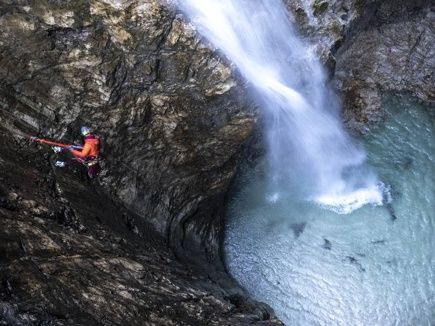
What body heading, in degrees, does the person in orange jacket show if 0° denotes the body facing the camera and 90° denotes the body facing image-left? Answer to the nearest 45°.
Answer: approximately 90°

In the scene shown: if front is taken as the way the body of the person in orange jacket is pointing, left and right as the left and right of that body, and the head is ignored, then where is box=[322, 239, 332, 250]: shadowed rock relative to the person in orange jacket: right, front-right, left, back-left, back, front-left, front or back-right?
back
